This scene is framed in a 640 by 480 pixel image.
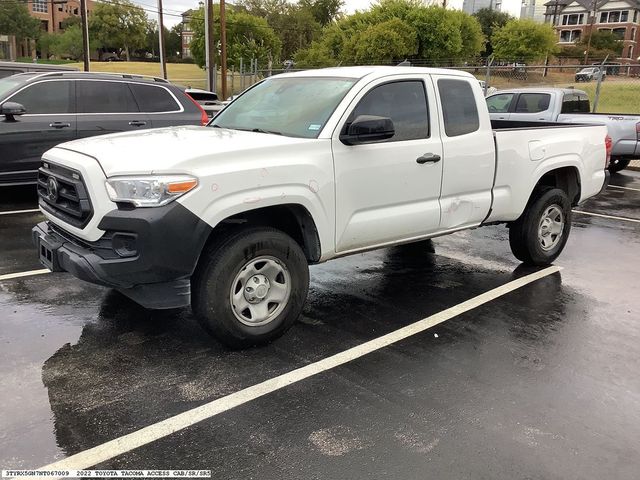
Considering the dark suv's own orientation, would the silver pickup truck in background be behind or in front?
behind

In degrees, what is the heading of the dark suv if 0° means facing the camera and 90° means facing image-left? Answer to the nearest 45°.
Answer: approximately 90°

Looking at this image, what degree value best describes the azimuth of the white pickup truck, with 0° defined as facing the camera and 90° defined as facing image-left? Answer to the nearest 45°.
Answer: approximately 45°

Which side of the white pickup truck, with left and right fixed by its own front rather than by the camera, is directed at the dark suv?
right

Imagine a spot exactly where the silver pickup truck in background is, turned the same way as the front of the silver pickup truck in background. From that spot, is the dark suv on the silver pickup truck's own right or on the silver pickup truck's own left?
on the silver pickup truck's own left

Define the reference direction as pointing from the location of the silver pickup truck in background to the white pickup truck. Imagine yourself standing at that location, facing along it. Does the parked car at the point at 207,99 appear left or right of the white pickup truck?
right

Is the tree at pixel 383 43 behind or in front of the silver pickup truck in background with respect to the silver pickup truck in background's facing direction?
in front

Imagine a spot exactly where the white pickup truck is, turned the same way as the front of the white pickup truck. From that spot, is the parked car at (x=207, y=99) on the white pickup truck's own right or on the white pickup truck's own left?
on the white pickup truck's own right

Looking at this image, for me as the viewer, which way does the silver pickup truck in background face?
facing away from the viewer and to the left of the viewer
